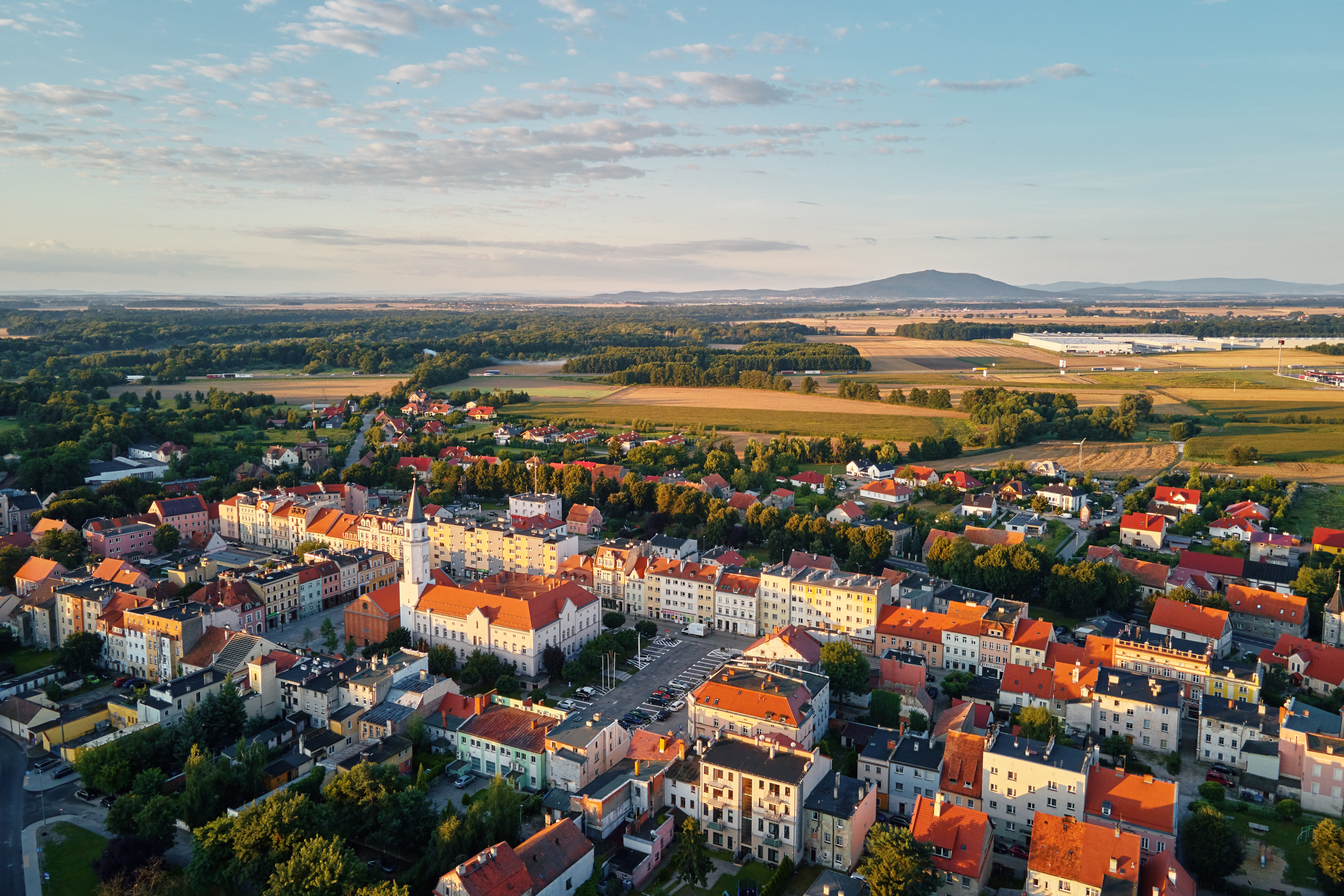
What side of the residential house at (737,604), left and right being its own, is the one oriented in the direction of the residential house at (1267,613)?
left

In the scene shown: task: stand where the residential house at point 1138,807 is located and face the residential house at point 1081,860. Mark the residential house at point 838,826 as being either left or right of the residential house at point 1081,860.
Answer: right

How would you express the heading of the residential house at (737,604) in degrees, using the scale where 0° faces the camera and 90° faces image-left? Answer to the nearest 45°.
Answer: approximately 0°

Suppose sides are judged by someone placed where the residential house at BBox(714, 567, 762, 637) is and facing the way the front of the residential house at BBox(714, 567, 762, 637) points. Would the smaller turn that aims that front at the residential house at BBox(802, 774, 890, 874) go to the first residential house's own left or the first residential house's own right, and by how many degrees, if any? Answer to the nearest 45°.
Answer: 0° — it already faces it

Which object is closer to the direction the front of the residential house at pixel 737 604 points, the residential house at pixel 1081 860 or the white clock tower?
the residential house
